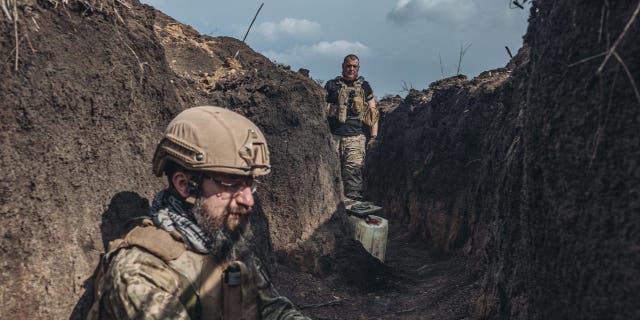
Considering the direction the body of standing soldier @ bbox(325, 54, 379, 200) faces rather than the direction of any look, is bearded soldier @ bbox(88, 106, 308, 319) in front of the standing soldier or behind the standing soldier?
in front

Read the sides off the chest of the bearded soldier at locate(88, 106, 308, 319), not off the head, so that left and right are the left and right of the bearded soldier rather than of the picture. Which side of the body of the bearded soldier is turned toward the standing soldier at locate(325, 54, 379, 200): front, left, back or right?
left

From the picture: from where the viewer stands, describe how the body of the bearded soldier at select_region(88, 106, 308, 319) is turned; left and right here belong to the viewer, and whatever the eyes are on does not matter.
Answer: facing the viewer and to the right of the viewer

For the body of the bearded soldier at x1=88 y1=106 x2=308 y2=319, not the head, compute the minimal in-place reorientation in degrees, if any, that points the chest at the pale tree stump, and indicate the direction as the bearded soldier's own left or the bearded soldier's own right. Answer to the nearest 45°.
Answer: approximately 90° to the bearded soldier's own left

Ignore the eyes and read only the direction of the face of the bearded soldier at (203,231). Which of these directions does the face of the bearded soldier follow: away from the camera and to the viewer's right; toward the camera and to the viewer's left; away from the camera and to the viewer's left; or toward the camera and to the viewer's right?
toward the camera and to the viewer's right

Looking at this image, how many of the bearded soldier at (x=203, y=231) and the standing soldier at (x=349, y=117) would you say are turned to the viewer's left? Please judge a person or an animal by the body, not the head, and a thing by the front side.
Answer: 0
